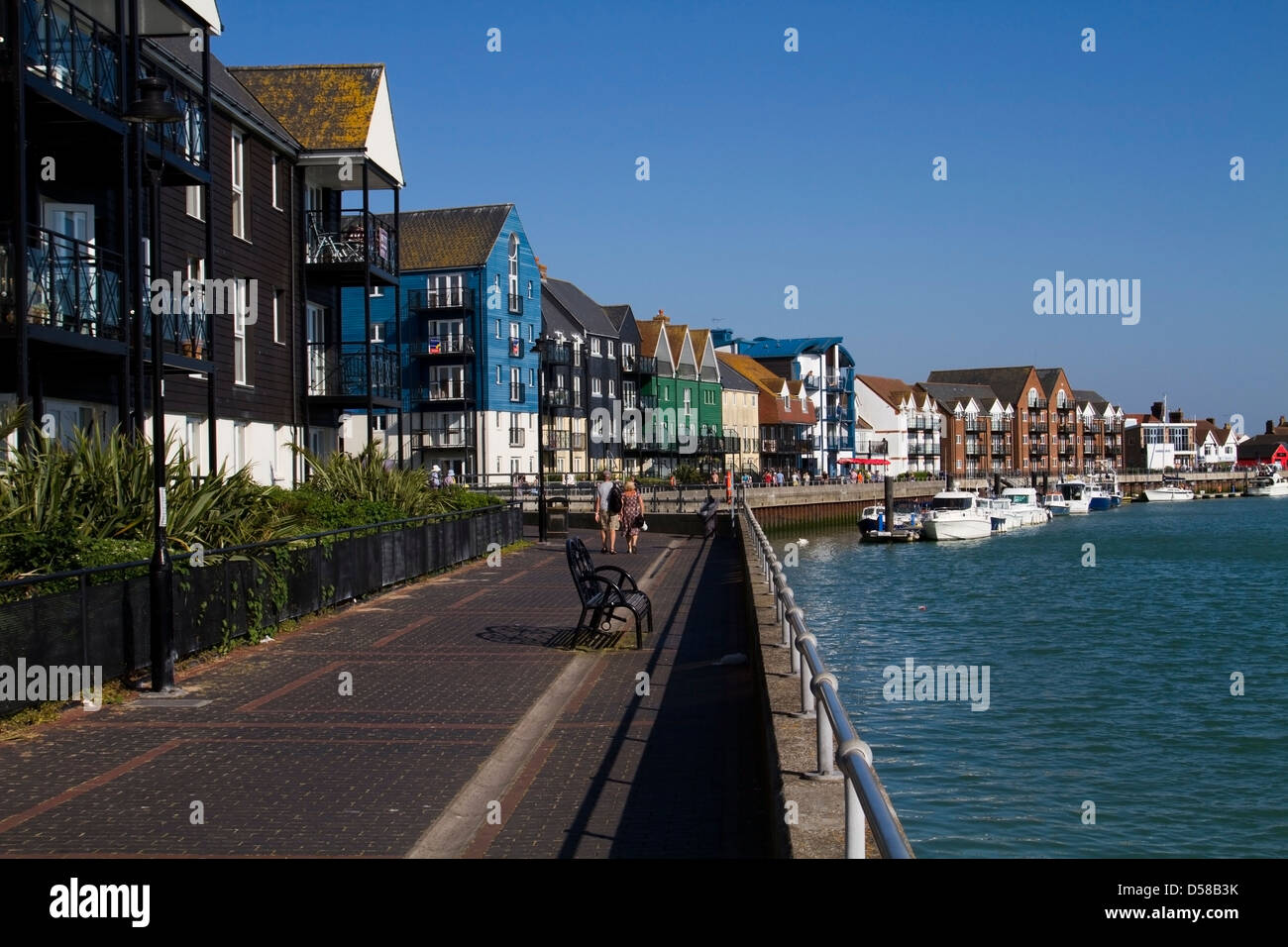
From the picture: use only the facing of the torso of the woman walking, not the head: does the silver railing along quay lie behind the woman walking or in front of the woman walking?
behind

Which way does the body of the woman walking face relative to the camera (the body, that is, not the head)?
away from the camera

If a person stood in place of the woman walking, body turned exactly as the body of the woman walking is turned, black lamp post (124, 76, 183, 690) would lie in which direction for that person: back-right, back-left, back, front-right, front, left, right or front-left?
back

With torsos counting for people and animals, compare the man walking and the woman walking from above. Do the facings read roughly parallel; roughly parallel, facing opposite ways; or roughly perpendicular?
roughly parallel

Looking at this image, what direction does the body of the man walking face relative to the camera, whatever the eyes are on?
away from the camera

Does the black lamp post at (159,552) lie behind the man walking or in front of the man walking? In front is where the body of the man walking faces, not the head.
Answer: behind

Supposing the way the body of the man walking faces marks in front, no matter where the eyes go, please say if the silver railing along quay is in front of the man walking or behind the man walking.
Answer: behind

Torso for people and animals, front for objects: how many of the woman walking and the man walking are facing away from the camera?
2
